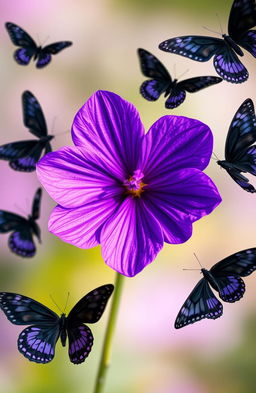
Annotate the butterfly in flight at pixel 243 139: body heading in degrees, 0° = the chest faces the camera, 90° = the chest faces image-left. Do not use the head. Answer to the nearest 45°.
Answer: approximately 90°
